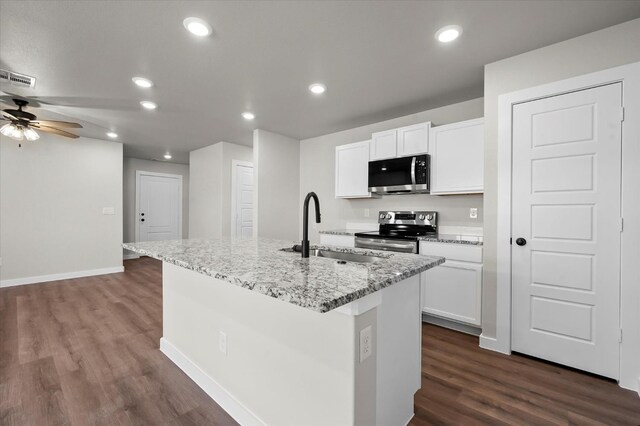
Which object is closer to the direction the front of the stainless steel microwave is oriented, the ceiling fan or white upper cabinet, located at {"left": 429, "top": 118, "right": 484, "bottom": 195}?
the ceiling fan

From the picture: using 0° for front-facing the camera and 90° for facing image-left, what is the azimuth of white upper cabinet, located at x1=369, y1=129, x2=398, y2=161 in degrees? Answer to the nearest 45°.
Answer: approximately 45°

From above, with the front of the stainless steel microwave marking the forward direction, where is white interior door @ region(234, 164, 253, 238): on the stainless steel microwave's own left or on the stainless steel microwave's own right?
on the stainless steel microwave's own right

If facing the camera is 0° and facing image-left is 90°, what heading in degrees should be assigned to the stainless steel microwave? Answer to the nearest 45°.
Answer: approximately 45°

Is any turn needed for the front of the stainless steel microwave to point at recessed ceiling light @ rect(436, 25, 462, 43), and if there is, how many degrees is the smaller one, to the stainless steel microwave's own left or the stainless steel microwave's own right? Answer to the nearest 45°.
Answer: approximately 45° to the stainless steel microwave's own left
